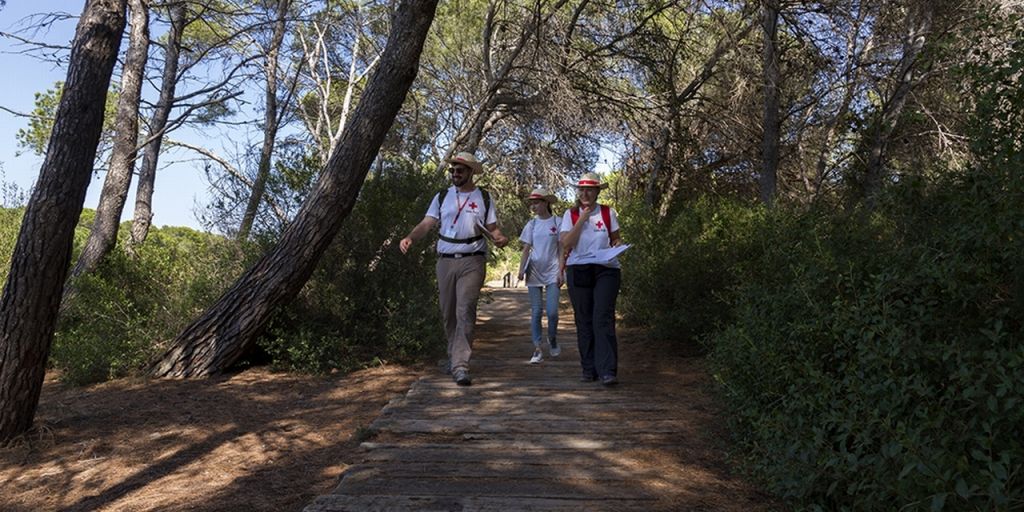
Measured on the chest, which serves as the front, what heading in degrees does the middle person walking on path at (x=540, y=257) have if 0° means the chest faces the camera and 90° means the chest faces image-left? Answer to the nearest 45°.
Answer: approximately 0°

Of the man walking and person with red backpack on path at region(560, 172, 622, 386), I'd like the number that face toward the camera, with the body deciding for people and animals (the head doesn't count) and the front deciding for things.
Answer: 2

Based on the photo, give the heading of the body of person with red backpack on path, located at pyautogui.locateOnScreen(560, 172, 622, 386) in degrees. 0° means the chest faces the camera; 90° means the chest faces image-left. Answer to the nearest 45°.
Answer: approximately 0°

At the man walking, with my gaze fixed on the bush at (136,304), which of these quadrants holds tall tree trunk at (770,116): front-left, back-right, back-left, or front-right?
back-right

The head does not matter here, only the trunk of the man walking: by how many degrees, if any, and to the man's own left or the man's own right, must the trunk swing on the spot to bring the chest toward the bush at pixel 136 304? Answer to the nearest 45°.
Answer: approximately 135° to the man's own right

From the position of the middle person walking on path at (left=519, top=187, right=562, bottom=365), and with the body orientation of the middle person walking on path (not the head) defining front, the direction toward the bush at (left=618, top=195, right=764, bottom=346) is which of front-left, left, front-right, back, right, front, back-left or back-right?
left

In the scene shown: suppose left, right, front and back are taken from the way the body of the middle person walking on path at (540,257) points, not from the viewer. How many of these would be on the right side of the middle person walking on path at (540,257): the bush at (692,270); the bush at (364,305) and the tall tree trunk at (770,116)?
1

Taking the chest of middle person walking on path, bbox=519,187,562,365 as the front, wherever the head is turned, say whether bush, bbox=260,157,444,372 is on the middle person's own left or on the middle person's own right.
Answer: on the middle person's own right
